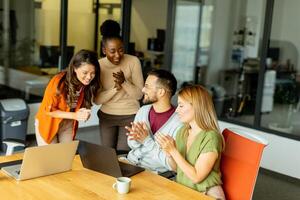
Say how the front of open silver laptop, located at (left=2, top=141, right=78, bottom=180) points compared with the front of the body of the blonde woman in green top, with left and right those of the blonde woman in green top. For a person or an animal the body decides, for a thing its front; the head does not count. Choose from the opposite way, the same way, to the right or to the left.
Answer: to the right

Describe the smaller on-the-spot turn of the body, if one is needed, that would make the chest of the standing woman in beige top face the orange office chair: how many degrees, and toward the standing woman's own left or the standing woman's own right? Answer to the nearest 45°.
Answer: approximately 45° to the standing woman's own left

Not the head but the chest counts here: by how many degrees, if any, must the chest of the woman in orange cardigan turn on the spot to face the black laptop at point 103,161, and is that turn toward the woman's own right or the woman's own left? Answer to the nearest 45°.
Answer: approximately 45° to the woman's own right

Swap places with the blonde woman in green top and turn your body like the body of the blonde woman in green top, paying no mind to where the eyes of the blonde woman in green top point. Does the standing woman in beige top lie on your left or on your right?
on your right

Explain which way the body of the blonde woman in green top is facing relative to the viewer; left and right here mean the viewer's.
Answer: facing the viewer and to the left of the viewer

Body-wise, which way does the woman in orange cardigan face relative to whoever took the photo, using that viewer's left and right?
facing the viewer and to the right of the viewer

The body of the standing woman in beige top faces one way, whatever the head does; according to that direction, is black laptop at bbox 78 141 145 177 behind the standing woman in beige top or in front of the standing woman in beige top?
in front

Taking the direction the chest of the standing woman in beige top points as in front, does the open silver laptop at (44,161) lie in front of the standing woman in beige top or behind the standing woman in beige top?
in front

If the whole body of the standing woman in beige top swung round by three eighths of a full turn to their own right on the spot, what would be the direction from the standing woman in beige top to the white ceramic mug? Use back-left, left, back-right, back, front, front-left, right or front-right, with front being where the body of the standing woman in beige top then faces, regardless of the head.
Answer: back-left

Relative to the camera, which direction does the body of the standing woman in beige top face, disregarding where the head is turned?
toward the camera

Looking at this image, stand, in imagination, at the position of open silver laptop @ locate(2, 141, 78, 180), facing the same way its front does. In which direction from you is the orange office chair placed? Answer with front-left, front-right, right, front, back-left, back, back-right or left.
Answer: back-right

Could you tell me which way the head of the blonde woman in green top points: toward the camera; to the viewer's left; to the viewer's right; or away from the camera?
to the viewer's left

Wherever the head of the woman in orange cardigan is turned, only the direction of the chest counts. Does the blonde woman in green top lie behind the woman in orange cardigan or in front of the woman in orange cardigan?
in front

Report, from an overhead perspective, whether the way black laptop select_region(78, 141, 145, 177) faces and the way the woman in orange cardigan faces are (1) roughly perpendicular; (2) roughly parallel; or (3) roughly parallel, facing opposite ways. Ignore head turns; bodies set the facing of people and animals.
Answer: roughly perpendicular

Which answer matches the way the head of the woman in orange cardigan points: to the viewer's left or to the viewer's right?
to the viewer's right

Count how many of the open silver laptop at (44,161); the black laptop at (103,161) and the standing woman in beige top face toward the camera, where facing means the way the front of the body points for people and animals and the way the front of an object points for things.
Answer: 1
